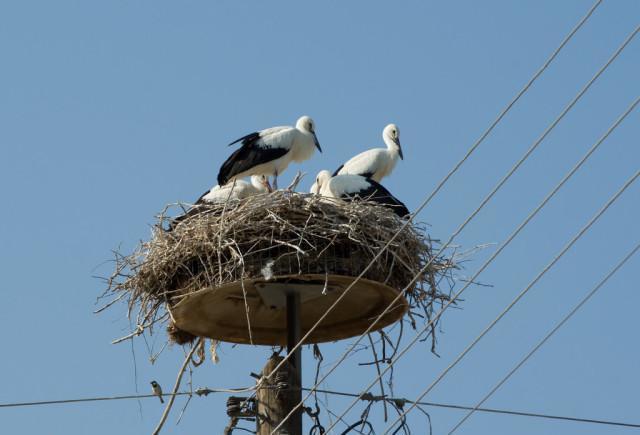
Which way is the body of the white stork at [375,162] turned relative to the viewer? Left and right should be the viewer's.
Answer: facing to the right of the viewer

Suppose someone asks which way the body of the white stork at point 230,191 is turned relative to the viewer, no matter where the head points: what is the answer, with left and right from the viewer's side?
facing to the right of the viewer

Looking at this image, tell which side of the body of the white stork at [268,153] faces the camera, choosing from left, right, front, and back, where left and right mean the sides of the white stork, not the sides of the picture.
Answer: right

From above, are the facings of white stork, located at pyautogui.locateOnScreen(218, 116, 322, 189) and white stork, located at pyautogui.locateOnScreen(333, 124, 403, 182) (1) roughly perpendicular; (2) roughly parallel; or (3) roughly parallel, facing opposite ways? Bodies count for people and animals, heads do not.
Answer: roughly parallel

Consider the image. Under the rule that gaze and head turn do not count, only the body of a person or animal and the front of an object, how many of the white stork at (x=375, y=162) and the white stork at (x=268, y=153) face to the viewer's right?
2

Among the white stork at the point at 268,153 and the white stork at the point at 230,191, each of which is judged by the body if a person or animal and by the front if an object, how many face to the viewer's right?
2

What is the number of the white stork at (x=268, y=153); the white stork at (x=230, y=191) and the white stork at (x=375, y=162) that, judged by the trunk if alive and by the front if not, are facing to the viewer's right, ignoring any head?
3

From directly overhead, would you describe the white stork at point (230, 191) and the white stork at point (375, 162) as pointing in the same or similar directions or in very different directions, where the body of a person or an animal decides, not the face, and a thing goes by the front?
same or similar directions

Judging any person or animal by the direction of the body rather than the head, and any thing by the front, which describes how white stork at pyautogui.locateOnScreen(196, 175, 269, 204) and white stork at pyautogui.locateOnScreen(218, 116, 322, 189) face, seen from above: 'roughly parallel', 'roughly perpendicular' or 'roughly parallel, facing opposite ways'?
roughly parallel

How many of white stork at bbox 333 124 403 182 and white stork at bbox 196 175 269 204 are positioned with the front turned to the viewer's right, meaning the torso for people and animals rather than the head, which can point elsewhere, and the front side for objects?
2
